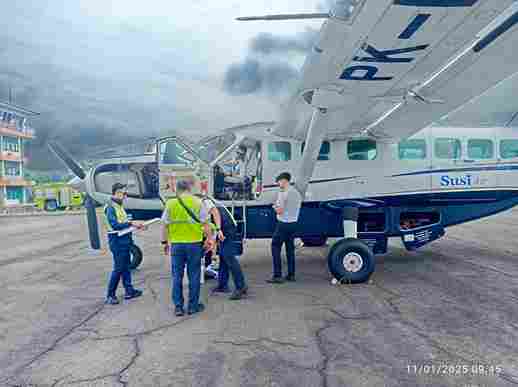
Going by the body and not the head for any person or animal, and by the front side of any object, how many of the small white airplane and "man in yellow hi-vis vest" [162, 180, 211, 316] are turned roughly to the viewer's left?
1

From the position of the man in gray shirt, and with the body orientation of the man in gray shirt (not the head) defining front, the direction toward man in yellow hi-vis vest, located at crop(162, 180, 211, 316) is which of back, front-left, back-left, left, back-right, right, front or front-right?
front

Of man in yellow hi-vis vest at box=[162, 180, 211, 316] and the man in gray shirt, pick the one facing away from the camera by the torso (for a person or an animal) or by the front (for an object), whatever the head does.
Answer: the man in yellow hi-vis vest

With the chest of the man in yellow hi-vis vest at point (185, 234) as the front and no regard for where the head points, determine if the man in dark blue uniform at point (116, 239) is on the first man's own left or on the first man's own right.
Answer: on the first man's own left

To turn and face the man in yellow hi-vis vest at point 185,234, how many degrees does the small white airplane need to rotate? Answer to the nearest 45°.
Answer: approximately 45° to its left

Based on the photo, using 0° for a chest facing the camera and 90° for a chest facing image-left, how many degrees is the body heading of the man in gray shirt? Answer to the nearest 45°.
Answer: approximately 45°

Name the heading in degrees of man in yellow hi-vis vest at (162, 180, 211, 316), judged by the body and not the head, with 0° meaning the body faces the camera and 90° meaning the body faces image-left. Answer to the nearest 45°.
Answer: approximately 180°

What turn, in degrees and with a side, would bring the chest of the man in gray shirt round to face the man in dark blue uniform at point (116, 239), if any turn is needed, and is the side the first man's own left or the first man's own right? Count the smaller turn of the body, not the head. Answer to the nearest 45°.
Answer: approximately 45° to the first man's own right

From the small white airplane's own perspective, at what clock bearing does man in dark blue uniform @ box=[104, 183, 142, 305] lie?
The man in dark blue uniform is roughly at 11 o'clock from the small white airplane.

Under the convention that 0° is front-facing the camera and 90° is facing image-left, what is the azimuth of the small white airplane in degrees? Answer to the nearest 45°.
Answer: approximately 90°

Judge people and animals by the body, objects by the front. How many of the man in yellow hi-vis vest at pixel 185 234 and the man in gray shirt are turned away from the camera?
1

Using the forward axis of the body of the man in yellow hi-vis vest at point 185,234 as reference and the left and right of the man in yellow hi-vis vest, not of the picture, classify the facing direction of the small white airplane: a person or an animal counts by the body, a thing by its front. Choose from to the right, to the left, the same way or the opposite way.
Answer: to the left

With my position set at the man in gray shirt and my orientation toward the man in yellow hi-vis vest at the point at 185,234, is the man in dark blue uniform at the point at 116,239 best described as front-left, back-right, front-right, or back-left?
front-right
